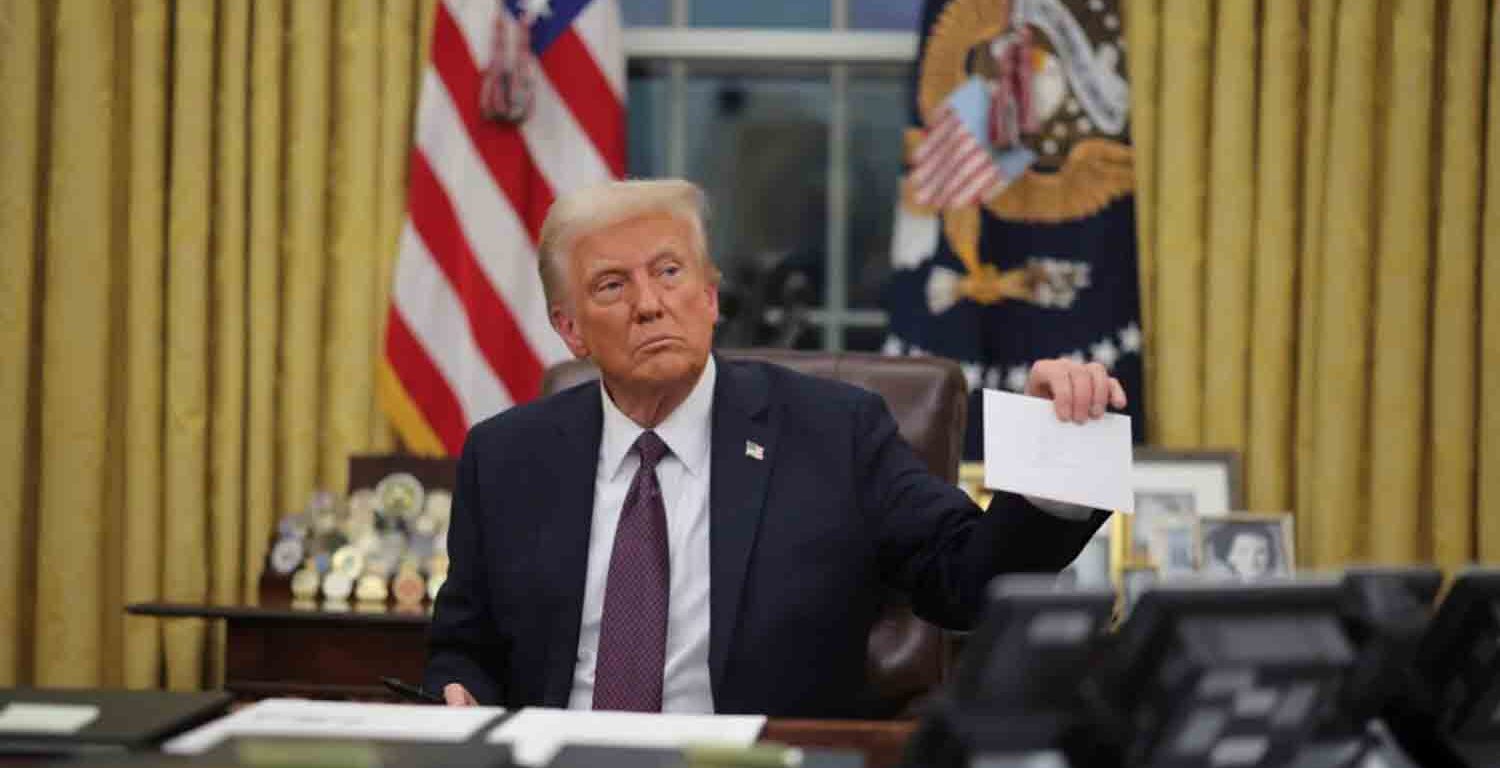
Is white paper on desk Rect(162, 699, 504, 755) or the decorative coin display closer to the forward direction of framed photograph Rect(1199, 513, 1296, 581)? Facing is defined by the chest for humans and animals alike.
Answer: the white paper on desk

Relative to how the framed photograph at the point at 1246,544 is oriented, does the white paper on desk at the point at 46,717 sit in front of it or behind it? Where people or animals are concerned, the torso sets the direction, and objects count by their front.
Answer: in front

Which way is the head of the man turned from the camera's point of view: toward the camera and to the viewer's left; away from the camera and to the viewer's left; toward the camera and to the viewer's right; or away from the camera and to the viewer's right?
toward the camera and to the viewer's right

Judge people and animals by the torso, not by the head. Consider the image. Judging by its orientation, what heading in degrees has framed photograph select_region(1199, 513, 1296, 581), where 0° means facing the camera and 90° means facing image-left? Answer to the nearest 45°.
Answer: approximately 0°

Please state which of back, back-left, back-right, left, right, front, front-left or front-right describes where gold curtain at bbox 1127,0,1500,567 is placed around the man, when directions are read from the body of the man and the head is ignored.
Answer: back-left

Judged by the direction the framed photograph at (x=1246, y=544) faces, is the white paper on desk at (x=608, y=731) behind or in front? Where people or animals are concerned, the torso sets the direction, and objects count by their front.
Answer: in front
